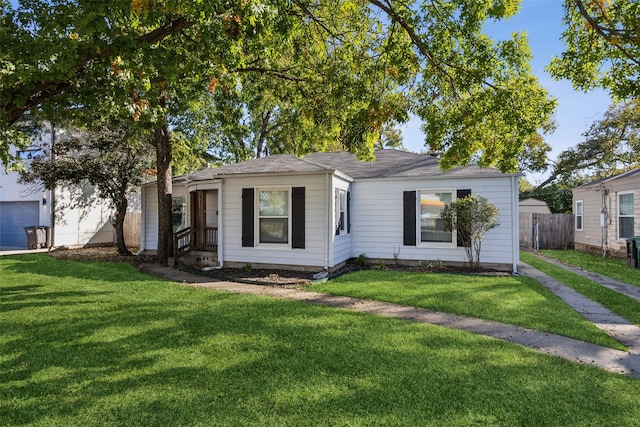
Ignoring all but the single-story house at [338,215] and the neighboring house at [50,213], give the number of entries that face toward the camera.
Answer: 2

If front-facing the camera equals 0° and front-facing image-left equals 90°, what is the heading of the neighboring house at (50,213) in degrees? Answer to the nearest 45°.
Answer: approximately 0°

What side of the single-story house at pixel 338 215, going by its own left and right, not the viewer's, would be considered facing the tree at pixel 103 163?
right

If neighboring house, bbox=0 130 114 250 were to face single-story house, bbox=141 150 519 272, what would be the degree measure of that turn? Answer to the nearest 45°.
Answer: approximately 45° to its left

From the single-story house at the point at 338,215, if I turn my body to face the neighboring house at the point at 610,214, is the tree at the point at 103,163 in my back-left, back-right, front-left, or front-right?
back-left

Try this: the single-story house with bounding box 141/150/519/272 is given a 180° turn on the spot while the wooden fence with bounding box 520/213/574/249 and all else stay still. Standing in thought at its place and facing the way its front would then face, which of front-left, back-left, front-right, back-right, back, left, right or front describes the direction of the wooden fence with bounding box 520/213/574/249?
front-right

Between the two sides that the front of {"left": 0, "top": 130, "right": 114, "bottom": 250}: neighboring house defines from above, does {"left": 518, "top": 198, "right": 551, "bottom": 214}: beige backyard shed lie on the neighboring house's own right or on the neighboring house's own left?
on the neighboring house's own left

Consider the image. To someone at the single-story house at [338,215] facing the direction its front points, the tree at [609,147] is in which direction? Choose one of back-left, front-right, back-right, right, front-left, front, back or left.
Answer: back-left

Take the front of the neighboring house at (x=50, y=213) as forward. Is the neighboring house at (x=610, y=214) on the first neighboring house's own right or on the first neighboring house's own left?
on the first neighboring house's own left
